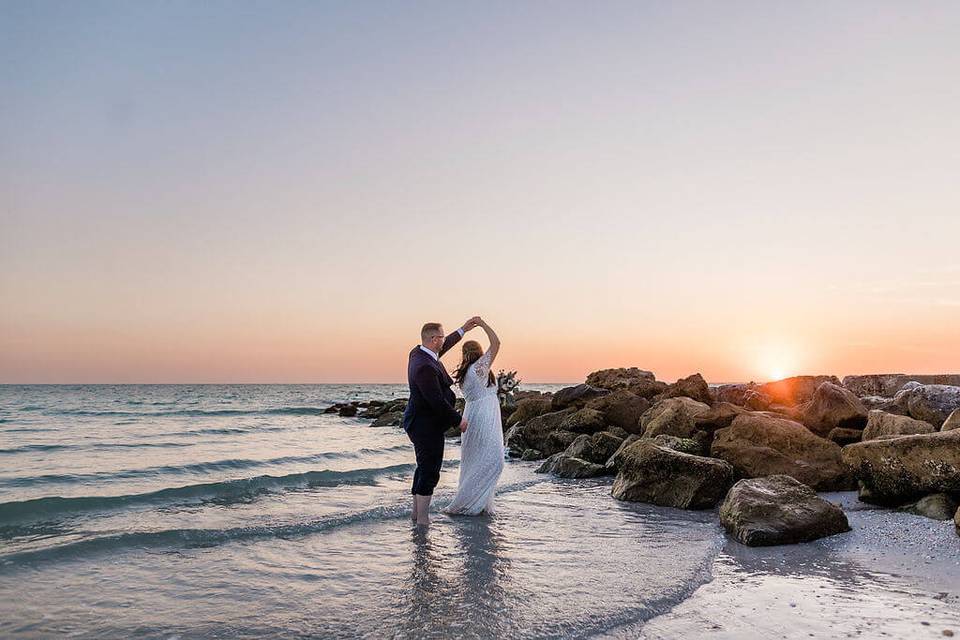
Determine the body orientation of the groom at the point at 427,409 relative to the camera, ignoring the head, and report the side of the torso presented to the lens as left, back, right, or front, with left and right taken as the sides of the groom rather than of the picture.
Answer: right

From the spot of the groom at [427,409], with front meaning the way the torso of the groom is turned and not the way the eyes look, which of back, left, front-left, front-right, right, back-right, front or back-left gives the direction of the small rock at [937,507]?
front

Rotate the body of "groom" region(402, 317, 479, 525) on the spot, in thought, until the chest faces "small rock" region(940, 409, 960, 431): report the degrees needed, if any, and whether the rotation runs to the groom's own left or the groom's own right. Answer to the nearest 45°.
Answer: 0° — they already face it

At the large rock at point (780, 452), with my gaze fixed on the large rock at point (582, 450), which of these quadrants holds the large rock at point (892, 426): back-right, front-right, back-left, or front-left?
back-right

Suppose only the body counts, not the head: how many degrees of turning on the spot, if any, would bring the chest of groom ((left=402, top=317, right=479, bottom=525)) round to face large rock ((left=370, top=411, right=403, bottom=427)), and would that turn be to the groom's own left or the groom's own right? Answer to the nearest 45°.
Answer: approximately 90° to the groom's own left

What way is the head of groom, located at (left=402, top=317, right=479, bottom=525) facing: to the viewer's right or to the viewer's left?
to the viewer's right

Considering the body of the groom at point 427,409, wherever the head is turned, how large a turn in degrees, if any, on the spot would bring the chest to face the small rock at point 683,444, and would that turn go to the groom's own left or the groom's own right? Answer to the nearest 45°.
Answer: approximately 45° to the groom's own left
